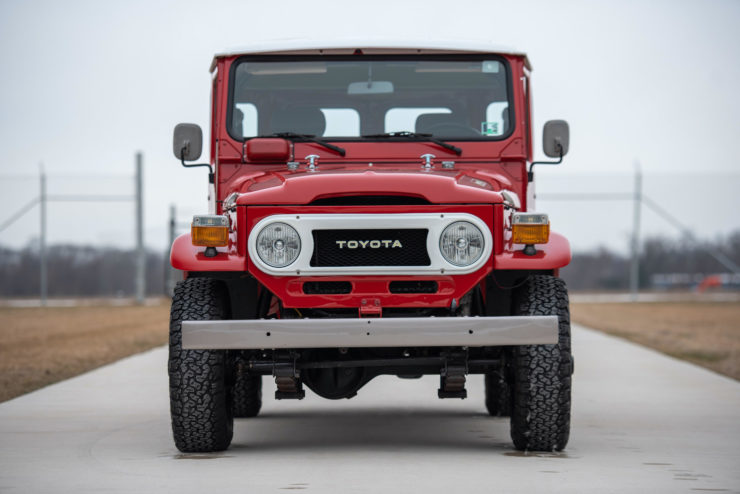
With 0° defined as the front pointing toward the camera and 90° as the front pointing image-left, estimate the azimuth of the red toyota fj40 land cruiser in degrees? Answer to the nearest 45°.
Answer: approximately 0°

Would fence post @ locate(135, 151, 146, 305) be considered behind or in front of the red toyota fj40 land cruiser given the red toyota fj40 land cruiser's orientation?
behind

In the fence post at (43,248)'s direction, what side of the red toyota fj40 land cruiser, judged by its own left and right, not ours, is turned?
back
